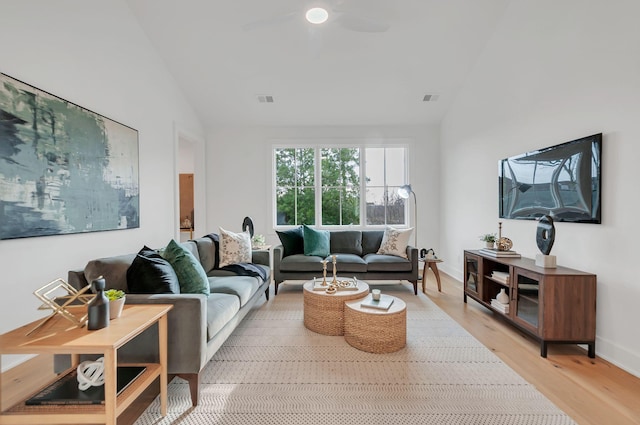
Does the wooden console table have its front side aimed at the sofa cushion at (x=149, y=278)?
yes

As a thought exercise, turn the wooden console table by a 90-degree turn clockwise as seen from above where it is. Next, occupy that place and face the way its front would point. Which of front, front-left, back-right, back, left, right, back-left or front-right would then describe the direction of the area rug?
left

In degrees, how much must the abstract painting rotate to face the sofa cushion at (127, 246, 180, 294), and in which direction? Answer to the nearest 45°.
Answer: approximately 45° to its right

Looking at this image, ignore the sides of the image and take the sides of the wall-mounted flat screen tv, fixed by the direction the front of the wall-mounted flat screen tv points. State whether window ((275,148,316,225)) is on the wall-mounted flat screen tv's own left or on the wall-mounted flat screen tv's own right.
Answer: on the wall-mounted flat screen tv's own right

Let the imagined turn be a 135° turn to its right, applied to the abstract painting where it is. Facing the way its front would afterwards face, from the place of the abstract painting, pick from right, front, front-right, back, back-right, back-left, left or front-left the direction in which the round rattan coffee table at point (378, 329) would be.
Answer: back-left

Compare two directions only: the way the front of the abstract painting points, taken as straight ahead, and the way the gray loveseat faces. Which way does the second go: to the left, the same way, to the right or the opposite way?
to the right

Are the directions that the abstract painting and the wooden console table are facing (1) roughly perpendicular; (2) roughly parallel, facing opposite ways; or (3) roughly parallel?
roughly parallel, facing opposite ways

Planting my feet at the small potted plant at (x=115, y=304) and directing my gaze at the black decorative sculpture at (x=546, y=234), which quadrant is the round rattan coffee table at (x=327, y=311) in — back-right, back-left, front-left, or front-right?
front-left

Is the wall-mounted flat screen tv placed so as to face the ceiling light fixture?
yes

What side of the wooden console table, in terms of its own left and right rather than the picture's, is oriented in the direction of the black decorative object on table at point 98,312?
front

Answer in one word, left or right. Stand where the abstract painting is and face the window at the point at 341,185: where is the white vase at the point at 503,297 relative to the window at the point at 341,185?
right

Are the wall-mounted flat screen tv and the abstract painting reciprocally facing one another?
yes

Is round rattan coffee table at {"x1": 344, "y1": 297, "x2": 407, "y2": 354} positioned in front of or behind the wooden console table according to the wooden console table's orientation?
in front

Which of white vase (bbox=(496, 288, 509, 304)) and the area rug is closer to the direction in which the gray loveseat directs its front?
the area rug

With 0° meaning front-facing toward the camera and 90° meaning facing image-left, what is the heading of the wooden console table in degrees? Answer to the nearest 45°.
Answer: approximately 45°

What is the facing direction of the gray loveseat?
toward the camera

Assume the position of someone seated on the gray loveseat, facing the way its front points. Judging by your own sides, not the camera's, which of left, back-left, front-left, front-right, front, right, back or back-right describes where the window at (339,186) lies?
back

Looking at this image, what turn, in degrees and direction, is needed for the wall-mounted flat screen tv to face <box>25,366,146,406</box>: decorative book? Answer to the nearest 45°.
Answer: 0° — it already faces it

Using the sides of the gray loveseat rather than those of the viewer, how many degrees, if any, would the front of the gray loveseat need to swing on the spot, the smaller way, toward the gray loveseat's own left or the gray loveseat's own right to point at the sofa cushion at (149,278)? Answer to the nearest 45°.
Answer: approximately 45° to the gray loveseat's own right

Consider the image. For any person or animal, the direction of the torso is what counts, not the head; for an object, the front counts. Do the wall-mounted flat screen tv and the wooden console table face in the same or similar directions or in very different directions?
same or similar directions
